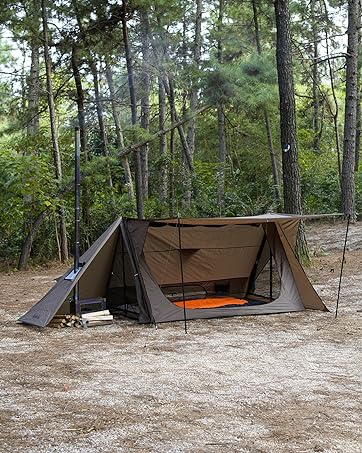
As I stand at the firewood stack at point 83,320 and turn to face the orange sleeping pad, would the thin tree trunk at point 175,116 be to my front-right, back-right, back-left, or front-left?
front-left

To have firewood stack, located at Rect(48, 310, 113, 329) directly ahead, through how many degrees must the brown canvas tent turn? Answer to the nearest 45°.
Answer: approximately 45° to its right

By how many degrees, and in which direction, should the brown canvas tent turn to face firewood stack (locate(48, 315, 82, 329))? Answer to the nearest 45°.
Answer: approximately 45° to its right

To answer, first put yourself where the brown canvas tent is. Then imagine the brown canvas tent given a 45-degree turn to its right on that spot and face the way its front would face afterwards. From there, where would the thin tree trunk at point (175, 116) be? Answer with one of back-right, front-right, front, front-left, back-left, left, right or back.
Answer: back-right

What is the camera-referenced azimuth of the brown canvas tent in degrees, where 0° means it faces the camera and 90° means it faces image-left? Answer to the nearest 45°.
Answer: approximately 0°

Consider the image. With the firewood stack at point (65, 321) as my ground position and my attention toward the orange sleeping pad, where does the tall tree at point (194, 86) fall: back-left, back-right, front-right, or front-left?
front-left

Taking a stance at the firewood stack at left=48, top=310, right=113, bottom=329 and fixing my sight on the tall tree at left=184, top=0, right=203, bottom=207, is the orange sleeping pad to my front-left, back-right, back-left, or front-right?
front-right

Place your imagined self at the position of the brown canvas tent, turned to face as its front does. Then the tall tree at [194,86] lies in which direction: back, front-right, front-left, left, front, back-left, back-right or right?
back
